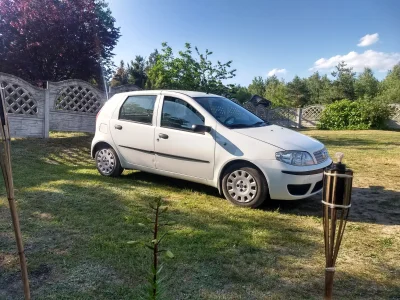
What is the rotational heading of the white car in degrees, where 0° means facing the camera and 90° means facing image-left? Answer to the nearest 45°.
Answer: approximately 315°

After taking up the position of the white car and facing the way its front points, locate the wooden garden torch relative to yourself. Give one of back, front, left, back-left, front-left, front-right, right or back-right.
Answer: front-right

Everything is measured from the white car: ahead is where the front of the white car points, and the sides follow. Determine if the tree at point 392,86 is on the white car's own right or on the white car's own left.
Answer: on the white car's own left

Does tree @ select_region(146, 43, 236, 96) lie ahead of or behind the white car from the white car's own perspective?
behind

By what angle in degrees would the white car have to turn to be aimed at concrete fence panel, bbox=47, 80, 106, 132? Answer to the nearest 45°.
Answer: approximately 180°

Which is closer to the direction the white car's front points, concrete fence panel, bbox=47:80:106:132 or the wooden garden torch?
the wooden garden torch

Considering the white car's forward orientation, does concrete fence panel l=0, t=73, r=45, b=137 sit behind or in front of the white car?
behind

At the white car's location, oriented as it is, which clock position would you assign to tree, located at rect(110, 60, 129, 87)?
The tree is roughly at 7 o'clock from the white car.

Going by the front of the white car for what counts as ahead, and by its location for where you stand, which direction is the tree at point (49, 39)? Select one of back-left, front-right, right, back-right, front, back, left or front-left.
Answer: back
